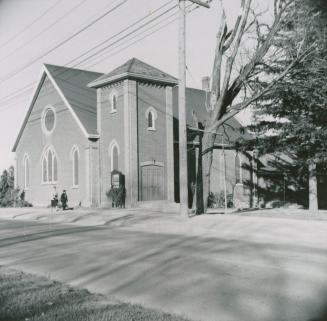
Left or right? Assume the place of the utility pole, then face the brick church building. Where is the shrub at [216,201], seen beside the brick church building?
right

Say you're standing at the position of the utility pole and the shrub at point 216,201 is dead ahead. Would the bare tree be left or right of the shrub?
right

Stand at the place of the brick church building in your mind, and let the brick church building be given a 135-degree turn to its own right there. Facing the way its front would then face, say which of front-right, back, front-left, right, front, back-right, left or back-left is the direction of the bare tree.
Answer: back-right

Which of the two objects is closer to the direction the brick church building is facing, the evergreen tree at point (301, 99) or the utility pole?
the utility pole

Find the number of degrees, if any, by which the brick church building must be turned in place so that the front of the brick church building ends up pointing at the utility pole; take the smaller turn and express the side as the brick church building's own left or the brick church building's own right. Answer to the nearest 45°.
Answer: approximately 45° to the brick church building's own left

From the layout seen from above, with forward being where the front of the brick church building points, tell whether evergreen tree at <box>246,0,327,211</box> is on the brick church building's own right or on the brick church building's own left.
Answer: on the brick church building's own left

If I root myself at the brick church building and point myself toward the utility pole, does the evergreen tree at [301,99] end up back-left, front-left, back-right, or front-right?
front-left

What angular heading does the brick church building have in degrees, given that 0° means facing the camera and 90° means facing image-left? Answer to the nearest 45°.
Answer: approximately 45°
